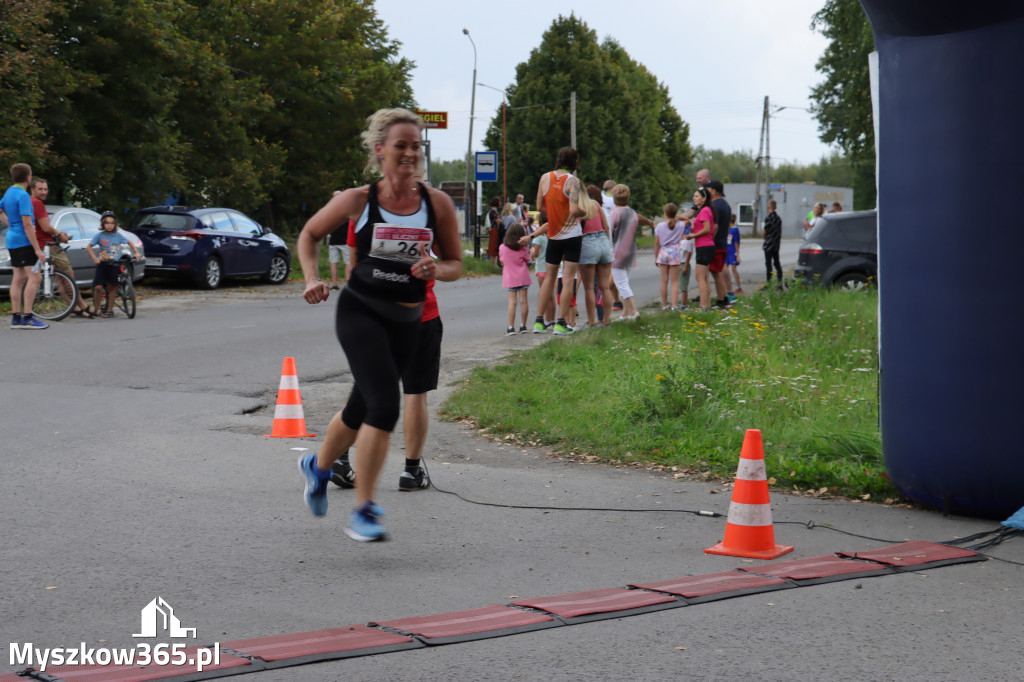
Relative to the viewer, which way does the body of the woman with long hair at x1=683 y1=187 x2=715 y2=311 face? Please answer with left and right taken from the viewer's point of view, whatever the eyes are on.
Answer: facing to the left of the viewer

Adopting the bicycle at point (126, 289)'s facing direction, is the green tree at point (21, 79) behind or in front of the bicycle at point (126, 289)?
behind

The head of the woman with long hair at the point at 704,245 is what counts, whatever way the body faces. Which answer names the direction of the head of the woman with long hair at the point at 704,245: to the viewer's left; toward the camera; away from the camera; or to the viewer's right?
to the viewer's left

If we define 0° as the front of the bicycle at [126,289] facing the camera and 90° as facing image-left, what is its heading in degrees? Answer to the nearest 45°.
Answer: approximately 315°

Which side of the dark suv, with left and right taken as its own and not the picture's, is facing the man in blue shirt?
back
